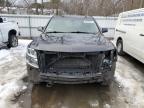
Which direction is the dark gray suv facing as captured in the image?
toward the camera

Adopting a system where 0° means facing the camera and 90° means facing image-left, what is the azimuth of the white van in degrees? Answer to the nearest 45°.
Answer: approximately 315°

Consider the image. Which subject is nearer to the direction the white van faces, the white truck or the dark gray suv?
the dark gray suv

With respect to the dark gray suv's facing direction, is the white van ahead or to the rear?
to the rear

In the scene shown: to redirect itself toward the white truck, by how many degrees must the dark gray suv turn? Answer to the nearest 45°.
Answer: approximately 135° to its right

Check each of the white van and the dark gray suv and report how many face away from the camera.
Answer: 0

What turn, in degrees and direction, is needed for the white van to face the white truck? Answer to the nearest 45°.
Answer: approximately 135° to its right
